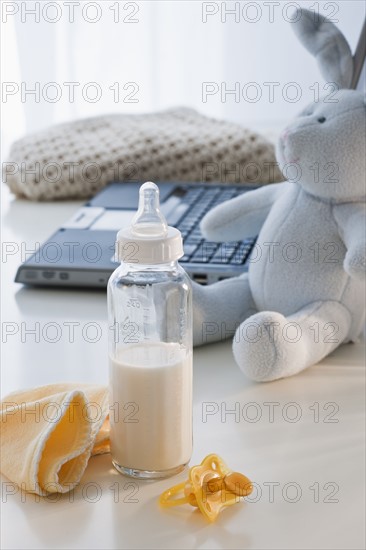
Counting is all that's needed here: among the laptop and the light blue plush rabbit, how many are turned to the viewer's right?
0

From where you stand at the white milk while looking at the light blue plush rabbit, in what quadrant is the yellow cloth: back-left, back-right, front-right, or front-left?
back-left

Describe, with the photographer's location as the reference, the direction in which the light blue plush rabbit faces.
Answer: facing the viewer and to the left of the viewer

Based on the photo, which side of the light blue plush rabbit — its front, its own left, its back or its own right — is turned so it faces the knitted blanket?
right
